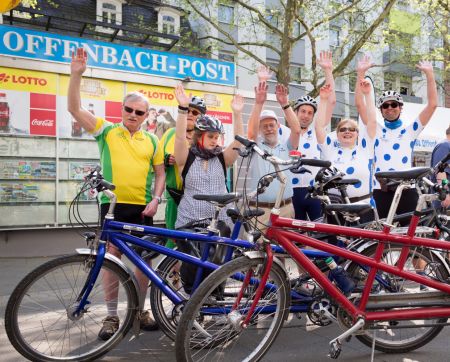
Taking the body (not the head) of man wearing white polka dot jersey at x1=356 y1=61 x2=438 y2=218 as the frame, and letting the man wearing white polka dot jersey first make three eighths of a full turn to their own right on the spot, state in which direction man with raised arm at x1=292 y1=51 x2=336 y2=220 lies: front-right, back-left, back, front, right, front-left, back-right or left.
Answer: front-left

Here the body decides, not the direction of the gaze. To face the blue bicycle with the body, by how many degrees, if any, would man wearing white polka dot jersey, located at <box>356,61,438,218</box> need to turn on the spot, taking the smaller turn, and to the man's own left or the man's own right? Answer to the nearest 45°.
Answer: approximately 45° to the man's own right

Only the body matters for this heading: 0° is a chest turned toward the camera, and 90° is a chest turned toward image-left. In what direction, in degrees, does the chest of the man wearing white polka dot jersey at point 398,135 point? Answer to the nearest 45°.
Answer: approximately 0°
